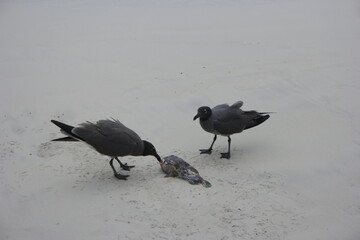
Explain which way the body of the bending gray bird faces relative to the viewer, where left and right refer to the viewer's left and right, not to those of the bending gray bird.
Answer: facing to the right of the viewer

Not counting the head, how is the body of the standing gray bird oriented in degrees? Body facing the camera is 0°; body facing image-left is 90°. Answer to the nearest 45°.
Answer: approximately 90°
